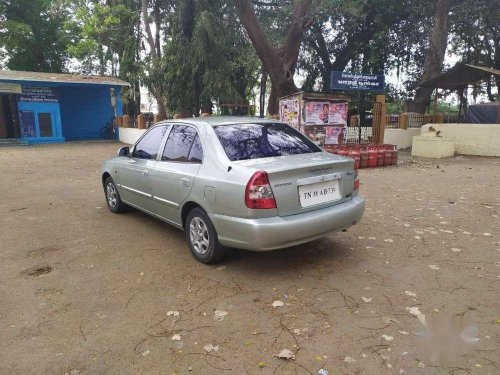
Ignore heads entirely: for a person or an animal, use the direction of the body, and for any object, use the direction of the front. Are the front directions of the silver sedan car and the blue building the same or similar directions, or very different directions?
very different directions

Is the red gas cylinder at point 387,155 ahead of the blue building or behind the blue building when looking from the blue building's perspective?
ahead

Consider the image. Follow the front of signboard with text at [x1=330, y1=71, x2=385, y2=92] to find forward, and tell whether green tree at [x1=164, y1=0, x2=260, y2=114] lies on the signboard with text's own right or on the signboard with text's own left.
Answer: on the signboard with text's own right

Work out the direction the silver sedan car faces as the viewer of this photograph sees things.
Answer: facing away from the viewer and to the left of the viewer

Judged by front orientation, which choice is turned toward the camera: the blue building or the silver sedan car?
the blue building

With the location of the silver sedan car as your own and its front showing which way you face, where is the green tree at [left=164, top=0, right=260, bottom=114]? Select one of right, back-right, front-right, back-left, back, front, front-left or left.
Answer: front-right

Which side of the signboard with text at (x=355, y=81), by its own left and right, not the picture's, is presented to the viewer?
front

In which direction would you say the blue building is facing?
toward the camera

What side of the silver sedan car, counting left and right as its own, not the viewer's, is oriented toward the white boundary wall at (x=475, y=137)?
right

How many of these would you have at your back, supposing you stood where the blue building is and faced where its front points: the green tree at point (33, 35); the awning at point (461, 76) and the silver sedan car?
1

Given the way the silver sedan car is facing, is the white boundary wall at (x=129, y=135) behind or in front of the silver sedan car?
in front

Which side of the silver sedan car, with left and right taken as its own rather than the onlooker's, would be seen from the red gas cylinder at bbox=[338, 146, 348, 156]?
right
